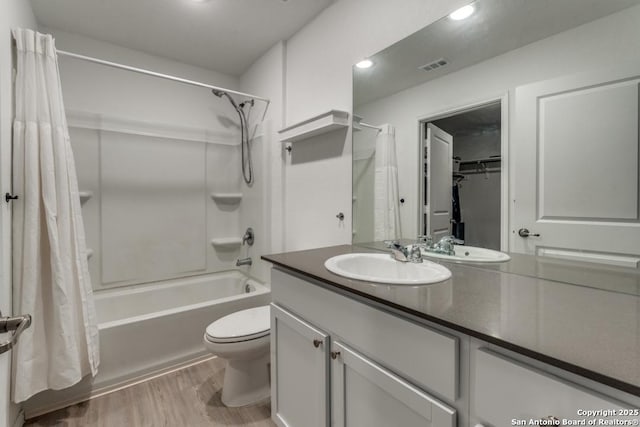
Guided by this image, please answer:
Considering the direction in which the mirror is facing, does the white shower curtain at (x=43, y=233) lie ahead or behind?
ahead

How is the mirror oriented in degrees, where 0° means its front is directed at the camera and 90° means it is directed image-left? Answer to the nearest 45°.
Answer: approximately 45°

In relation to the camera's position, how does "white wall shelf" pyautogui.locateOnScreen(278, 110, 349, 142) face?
facing the viewer and to the left of the viewer

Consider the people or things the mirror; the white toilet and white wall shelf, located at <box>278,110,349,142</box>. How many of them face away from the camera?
0

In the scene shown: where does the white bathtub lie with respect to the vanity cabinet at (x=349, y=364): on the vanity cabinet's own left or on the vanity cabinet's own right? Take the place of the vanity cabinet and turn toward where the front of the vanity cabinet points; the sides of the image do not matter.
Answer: on the vanity cabinet's own right

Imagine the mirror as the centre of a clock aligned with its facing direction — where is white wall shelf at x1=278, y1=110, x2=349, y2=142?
The white wall shelf is roughly at 2 o'clock from the mirror.

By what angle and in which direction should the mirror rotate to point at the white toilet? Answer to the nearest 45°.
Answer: approximately 45° to its right

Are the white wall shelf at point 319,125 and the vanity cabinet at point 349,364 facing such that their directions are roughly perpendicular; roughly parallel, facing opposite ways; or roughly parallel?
roughly parallel

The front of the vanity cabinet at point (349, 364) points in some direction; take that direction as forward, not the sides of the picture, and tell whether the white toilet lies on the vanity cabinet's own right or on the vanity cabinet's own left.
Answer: on the vanity cabinet's own right

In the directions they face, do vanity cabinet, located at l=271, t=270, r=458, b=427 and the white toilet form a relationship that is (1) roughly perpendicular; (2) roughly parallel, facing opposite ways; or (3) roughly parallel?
roughly parallel

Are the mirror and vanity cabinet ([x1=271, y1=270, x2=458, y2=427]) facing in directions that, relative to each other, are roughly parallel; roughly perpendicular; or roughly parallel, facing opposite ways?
roughly parallel

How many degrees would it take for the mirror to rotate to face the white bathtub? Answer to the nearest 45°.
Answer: approximately 45° to its right
